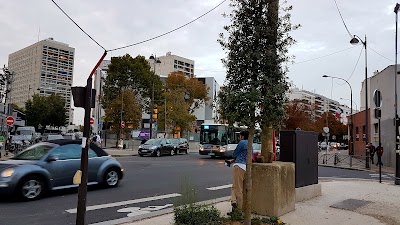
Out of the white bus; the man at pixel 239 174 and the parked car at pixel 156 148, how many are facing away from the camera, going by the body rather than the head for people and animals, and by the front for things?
0

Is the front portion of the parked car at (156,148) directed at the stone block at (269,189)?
no

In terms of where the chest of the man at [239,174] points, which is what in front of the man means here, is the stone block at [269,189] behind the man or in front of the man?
behind

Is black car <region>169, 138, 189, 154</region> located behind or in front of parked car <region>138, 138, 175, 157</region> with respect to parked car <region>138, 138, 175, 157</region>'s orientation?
behind

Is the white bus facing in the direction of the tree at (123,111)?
no

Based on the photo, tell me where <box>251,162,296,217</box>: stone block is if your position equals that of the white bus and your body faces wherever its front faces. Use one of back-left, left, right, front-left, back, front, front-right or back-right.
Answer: front-left

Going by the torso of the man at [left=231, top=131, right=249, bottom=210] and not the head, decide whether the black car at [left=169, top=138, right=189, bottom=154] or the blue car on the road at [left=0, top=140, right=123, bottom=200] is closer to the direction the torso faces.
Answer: the blue car on the road

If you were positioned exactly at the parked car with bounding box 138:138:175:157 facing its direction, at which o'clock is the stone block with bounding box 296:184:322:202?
The stone block is roughly at 10 o'clock from the parked car.

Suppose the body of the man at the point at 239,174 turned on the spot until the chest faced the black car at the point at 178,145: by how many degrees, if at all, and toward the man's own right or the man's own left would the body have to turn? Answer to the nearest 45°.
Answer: approximately 90° to the man's own right

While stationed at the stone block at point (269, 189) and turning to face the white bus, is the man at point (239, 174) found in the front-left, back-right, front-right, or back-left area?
front-left

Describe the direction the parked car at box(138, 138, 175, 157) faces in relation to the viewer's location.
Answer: facing the viewer and to the left of the viewer

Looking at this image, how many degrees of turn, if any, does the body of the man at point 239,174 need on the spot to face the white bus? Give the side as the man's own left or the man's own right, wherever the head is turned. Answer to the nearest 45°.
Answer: approximately 90° to the man's own right

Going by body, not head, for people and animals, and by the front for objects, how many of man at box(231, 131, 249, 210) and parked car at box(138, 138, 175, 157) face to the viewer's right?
0

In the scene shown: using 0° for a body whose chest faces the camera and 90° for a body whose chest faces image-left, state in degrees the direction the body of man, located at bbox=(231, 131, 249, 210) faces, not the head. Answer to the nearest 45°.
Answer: approximately 90°
